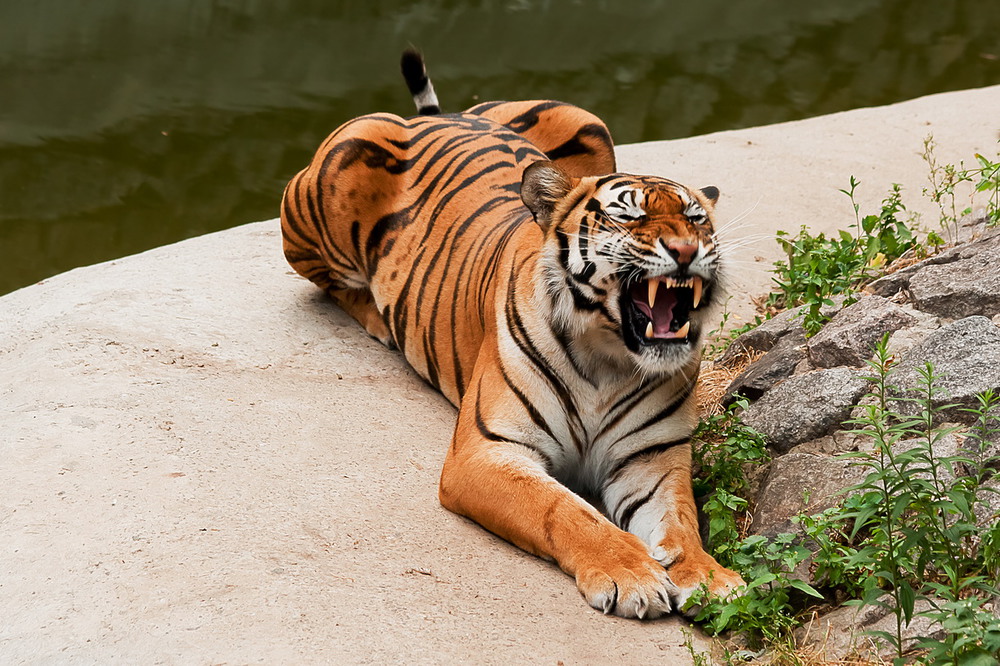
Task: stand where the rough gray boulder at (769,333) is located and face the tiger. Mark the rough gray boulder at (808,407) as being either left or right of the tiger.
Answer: left

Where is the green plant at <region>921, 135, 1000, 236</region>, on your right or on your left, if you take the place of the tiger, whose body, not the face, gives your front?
on your left

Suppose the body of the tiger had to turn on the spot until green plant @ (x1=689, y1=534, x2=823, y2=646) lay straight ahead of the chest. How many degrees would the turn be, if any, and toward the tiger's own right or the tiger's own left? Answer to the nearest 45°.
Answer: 0° — it already faces it

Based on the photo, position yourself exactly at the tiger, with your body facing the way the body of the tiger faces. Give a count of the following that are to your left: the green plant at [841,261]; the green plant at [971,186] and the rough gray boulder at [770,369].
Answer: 3

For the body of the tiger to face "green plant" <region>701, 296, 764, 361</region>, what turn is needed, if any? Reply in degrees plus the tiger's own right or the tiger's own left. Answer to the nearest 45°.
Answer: approximately 90° to the tiger's own left

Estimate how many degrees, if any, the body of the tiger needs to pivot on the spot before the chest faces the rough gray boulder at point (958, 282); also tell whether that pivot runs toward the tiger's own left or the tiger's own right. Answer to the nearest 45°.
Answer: approximately 90° to the tiger's own left

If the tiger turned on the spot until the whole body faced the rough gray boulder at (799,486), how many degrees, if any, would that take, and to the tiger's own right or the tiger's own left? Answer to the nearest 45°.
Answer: approximately 45° to the tiger's own left

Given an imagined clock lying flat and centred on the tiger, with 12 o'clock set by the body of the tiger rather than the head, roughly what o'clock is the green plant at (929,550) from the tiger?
The green plant is roughly at 12 o'clock from the tiger.

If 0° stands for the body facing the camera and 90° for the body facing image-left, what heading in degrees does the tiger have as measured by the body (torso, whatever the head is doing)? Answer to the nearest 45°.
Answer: approximately 315°

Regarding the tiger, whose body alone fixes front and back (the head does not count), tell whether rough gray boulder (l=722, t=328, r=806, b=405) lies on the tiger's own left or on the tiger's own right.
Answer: on the tiger's own left

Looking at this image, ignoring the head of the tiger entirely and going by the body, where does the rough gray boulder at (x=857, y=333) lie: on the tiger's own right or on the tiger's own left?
on the tiger's own left

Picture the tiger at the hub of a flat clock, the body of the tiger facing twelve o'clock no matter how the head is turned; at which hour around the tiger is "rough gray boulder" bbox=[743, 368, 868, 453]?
The rough gray boulder is roughly at 10 o'clock from the tiger.

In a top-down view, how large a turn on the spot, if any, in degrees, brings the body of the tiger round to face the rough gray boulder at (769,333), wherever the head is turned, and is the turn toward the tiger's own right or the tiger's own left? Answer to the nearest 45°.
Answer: approximately 90° to the tiger's own left
